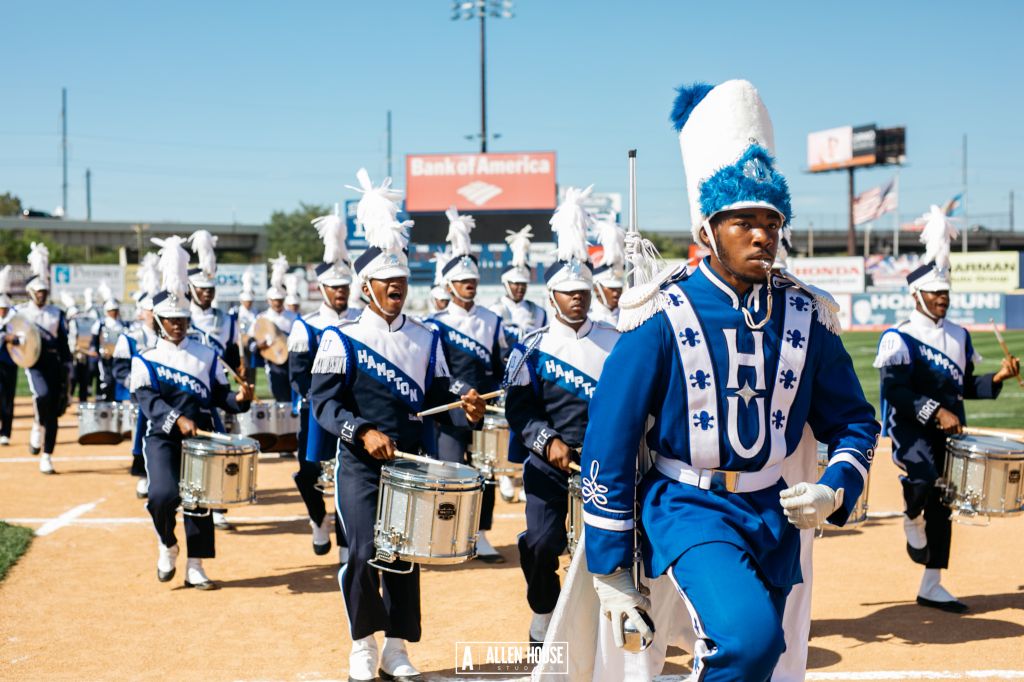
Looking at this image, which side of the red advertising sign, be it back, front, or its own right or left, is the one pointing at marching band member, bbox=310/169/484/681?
front

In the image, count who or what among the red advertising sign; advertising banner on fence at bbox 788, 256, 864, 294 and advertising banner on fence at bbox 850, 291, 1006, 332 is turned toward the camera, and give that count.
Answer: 3

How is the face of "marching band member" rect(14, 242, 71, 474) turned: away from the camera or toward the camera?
toward the camera

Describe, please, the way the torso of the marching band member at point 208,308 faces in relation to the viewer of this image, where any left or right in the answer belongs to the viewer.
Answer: facing the viewer and to the right of the viewer

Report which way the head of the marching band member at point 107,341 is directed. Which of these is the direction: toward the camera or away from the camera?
toward the camera

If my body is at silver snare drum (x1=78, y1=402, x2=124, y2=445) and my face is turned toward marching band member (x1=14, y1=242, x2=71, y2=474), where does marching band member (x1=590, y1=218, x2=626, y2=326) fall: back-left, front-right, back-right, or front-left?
back-right

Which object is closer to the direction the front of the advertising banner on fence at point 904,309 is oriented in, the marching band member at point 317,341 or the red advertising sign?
the marching band member

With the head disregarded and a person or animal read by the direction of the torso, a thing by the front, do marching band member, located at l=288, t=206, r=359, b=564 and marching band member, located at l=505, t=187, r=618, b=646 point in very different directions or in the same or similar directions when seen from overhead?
same or similar directions

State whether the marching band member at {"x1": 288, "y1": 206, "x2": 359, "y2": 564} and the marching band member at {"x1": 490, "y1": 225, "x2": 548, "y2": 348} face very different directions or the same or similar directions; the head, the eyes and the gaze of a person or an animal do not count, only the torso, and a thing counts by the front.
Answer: same or similar directions
